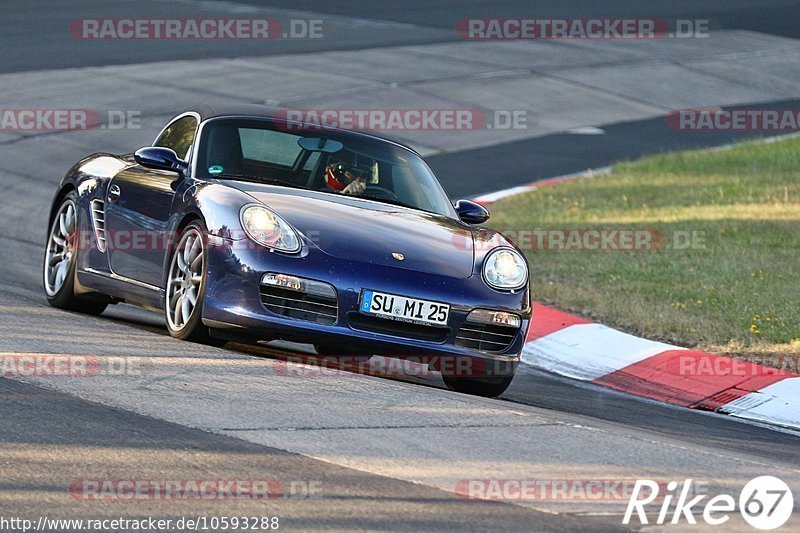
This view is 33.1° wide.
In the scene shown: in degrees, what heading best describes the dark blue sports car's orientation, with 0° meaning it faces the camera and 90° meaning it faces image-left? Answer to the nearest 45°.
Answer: approximately 315°
